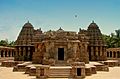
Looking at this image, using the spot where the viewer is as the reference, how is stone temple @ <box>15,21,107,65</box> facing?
facing the viewer
